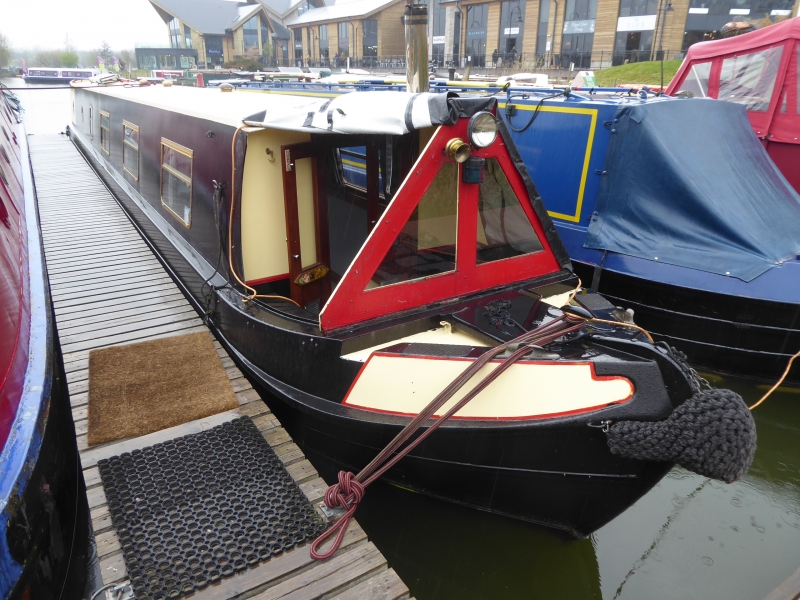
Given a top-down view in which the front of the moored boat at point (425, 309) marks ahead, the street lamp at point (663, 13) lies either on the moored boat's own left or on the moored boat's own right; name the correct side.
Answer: on the moored boat's own left

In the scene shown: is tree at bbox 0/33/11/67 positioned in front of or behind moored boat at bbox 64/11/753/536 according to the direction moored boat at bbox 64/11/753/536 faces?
behind

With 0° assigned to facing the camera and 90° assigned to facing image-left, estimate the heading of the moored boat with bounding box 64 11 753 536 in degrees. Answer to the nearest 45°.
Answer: approximately 315°
